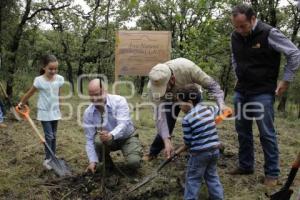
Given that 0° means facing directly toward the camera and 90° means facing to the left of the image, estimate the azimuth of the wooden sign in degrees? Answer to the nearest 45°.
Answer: approximately 0°

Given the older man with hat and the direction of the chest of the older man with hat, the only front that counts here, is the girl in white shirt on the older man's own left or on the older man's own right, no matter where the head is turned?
on the older man's own right

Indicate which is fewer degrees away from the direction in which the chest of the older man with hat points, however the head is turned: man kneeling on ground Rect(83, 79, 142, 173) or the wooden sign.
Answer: the man kneeling on ground

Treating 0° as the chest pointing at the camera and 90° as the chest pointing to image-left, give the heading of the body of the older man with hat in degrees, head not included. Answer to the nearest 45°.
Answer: approximately 45°

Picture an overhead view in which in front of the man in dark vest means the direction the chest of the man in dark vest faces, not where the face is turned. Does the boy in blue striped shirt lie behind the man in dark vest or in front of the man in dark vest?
in front

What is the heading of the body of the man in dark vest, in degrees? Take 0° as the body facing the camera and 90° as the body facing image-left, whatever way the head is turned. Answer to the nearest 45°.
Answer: approximately 45°

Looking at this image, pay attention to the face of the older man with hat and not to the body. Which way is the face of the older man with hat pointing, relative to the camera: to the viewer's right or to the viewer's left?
to the viewer's left

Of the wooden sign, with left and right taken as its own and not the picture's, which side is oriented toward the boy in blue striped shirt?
front
